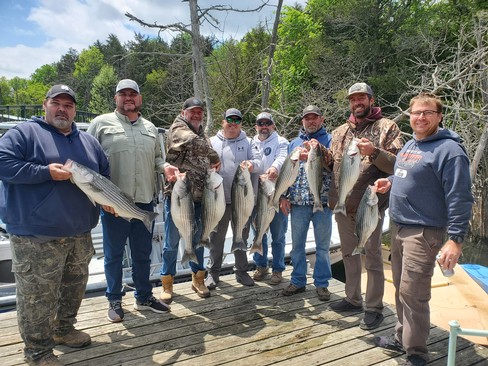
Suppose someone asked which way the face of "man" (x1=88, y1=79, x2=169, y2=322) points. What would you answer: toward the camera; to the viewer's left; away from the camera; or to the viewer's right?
toward the camera

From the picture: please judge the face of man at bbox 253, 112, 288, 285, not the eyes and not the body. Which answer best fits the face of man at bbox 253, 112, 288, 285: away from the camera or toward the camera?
toward the camera

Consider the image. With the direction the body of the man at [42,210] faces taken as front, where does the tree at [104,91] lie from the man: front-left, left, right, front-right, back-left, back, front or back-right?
back-left

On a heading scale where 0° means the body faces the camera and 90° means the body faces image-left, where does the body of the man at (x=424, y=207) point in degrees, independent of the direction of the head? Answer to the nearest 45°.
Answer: approximately 45°

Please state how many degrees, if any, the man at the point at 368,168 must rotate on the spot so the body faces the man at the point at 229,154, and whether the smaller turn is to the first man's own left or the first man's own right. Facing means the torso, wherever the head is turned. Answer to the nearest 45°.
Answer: approximately 45° to the first man's own right

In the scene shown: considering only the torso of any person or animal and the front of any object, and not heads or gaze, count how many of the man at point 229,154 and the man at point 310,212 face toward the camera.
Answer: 2

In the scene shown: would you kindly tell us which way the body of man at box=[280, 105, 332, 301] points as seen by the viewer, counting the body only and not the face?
toward the camera

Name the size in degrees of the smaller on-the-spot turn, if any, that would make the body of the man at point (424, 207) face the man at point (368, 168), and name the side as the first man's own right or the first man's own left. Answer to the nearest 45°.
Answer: approximately 90° to the first man's own right

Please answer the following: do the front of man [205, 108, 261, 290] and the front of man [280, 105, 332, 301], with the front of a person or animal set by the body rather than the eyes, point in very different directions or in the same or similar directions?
same or similar directions

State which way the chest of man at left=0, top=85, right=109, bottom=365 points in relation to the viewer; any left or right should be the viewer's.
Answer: facing the viewer and to the right of the viewer

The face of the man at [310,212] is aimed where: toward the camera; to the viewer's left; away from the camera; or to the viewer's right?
toward the camera

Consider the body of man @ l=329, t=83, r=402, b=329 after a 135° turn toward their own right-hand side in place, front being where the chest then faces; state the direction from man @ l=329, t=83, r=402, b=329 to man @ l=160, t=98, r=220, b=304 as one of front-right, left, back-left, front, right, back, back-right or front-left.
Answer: left
